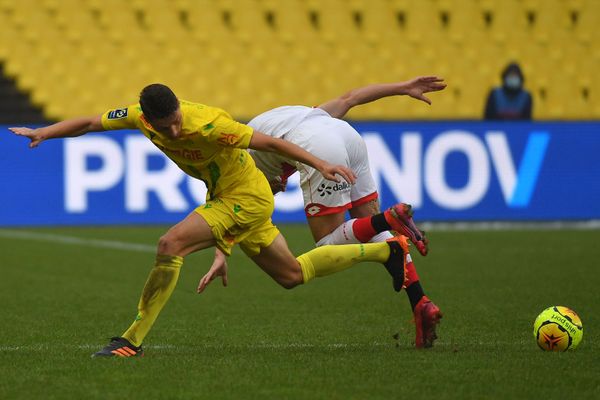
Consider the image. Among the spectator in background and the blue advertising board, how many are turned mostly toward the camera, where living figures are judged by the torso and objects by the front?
2

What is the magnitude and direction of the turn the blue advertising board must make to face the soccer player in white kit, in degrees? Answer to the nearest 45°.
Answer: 0° — it already faces them

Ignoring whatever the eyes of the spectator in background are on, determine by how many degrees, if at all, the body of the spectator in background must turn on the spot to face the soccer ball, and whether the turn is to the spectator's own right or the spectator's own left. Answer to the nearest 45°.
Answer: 0° — they already face it

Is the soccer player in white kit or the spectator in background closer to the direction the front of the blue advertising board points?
the soccer player in white kit

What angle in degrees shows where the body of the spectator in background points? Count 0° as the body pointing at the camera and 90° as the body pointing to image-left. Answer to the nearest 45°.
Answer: approximately 0°

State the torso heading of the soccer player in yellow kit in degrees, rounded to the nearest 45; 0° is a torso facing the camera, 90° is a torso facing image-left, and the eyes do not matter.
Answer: approximately 45°

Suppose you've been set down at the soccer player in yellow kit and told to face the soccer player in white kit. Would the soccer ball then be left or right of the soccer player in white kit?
right

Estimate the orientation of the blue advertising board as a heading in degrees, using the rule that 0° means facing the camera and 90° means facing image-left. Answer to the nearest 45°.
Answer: approximately 0°

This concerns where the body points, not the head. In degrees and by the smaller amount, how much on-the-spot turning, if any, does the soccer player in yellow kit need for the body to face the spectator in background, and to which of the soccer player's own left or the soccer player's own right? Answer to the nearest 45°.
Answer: approximately 180°
